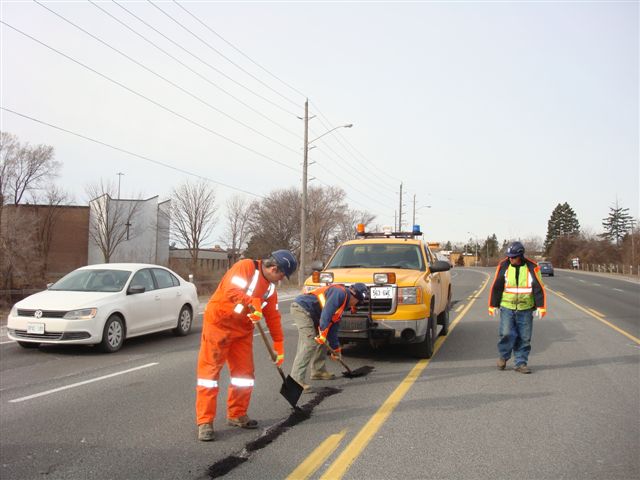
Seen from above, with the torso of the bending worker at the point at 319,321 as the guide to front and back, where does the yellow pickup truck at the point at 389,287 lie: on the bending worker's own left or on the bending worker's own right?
on the bending worker's own left

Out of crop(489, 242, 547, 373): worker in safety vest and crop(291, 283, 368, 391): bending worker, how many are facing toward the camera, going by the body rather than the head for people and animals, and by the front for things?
1

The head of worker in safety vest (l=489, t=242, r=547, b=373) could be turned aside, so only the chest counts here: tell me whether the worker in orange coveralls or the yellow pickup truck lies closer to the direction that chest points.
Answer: the worker in orange coveralls

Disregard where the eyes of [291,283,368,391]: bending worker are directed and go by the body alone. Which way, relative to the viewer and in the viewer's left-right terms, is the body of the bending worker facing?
facing to the right of the viewer

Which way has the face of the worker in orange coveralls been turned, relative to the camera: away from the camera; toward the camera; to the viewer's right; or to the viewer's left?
to the viewer's right

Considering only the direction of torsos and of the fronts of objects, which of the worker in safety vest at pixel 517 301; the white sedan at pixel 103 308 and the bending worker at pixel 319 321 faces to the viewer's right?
the bending worker

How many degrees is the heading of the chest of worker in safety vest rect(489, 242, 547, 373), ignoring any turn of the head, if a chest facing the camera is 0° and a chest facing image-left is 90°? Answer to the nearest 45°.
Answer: approximately 0°

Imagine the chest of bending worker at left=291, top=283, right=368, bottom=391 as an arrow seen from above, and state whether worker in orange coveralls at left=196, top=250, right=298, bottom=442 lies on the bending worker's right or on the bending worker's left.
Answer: on the bending worker's right

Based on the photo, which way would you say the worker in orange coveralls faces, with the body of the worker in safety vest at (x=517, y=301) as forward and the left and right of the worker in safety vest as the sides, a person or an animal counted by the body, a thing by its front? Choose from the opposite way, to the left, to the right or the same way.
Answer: to the left

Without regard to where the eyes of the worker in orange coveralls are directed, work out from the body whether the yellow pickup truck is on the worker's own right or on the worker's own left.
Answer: on the worker's own left
